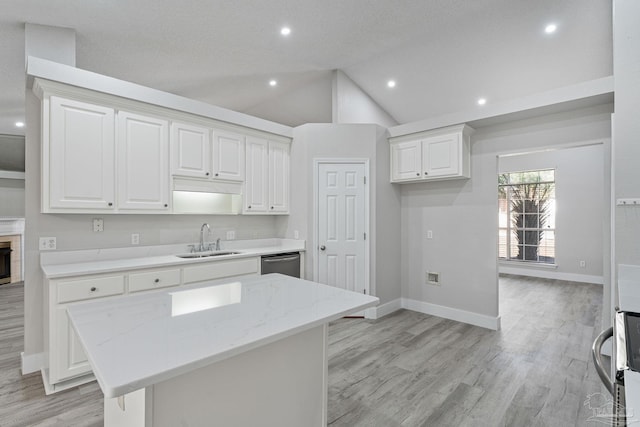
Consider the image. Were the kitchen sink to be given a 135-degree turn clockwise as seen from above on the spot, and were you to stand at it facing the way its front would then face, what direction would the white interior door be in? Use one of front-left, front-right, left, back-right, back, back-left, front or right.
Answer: back

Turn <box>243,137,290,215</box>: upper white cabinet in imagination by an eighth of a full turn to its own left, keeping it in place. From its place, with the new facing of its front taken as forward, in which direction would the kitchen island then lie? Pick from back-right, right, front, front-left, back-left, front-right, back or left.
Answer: right

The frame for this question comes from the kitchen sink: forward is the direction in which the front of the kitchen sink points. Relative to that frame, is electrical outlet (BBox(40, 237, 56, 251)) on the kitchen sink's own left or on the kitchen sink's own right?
on the kitchen sink's own right

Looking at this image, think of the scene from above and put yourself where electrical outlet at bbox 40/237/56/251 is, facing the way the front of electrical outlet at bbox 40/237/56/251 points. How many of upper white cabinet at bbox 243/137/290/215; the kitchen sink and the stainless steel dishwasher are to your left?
3

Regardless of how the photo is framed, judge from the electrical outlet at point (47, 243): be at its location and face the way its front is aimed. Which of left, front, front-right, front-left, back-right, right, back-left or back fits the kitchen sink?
left

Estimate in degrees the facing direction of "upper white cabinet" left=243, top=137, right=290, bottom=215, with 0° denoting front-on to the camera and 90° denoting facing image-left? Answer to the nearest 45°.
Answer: approximately 315°

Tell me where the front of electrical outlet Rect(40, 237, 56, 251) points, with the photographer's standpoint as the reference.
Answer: facing the viewer

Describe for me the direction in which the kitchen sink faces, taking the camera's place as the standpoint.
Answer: facing the viewer and to the right of the viewer

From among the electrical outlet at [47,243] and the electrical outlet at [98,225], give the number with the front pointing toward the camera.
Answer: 2

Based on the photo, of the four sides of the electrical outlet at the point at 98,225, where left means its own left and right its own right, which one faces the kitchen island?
front

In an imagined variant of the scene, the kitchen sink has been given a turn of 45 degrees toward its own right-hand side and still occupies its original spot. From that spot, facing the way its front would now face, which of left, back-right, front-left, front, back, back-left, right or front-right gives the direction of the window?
left

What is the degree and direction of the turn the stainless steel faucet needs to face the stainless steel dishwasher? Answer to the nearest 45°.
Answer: approximately 45° to its left
